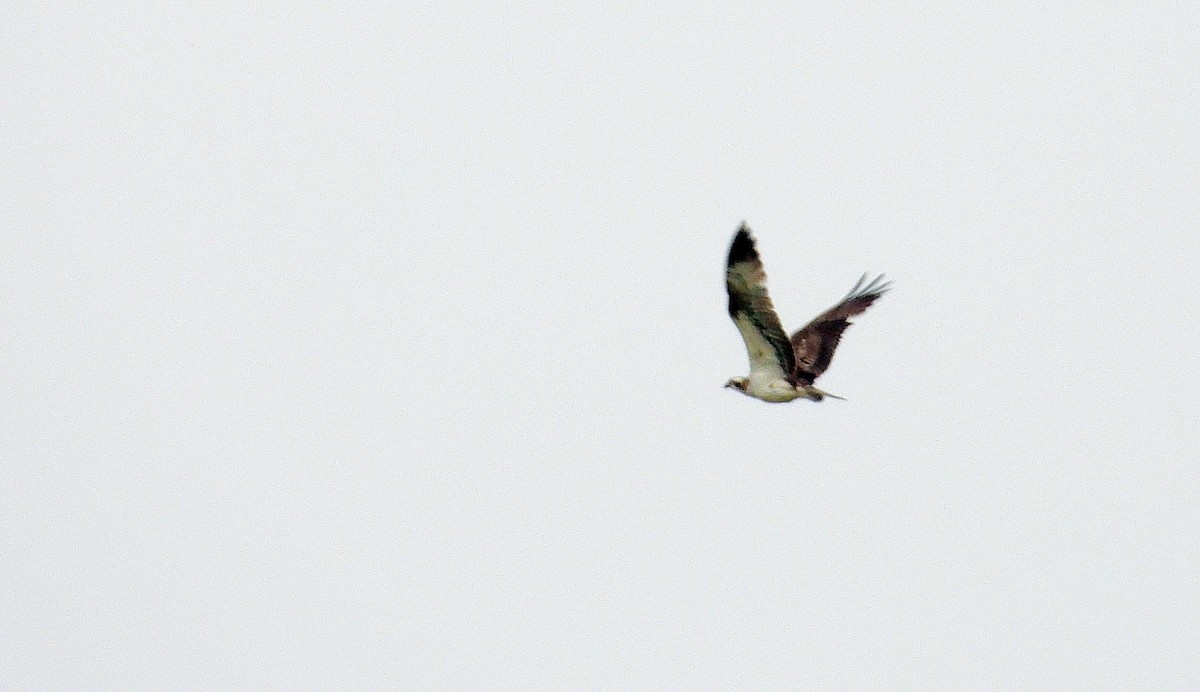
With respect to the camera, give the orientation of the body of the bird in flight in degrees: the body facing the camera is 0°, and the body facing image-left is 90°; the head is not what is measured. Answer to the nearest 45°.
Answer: approximately 90°
